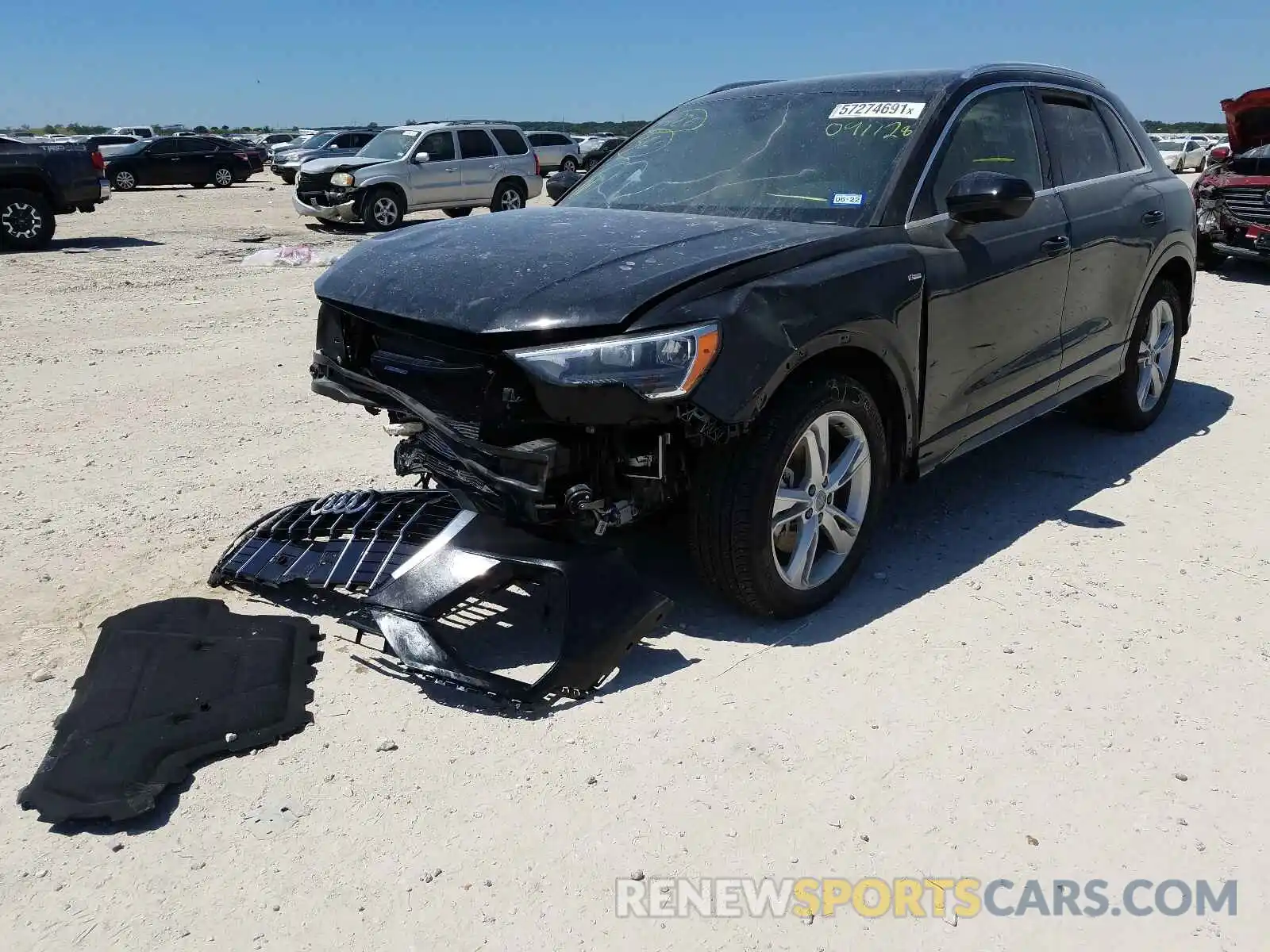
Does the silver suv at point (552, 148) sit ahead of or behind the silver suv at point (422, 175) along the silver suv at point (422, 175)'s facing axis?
behind

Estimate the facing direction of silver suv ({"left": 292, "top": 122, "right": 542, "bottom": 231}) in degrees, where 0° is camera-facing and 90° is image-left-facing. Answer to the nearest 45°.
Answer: approximately 45°

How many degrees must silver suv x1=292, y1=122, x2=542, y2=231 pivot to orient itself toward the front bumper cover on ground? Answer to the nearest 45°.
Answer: approximately 45° to its left

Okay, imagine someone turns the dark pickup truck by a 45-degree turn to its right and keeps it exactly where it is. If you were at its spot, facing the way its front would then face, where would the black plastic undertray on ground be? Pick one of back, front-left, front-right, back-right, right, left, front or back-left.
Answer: back-left

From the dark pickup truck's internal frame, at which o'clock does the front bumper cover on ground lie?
The front bumper cover on ground is roughly at 9 o'clock from the dark pickup truck.

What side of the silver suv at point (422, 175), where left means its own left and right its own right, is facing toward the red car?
left

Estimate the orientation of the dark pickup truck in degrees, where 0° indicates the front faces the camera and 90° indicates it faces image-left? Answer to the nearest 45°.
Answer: approximately 90°
